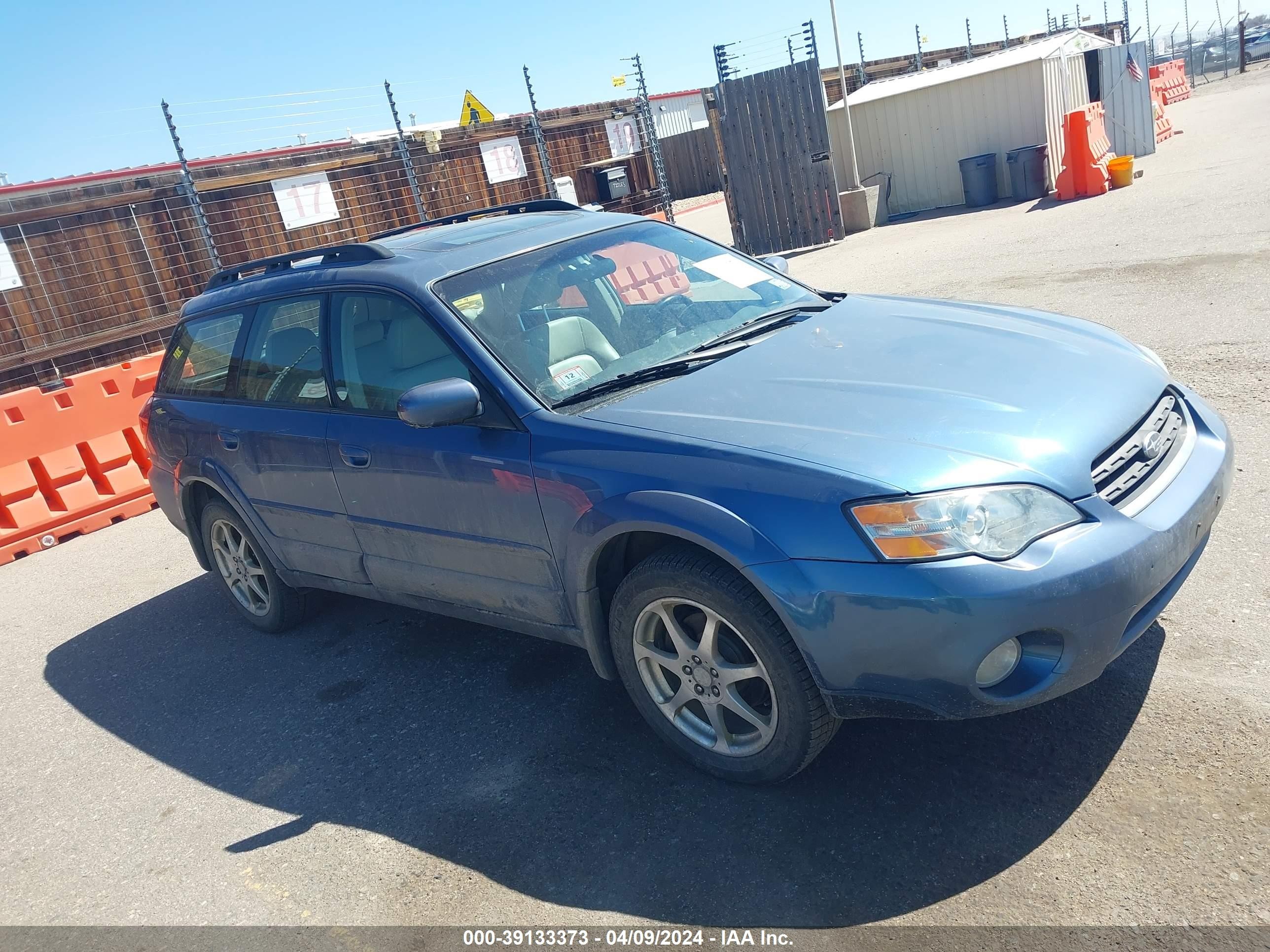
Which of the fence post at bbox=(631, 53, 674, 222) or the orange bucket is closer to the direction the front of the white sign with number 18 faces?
the orange bucket

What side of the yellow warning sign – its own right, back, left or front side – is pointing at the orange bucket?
left

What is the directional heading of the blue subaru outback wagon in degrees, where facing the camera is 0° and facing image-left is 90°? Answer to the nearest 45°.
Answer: approximately 315°

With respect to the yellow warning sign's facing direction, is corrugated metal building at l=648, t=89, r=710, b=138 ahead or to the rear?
to the rear

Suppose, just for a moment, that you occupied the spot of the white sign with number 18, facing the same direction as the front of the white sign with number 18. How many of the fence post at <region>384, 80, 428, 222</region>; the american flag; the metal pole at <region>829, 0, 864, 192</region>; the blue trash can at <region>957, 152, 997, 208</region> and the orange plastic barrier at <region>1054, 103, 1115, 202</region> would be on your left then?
4

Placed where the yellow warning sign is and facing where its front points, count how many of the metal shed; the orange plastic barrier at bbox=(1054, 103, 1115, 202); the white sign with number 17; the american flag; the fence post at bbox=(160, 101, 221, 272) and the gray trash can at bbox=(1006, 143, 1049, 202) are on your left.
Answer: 4

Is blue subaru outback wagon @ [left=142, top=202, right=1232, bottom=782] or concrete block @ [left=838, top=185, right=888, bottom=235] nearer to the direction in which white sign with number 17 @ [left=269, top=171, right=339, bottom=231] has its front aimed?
the blue subaru outback wagon

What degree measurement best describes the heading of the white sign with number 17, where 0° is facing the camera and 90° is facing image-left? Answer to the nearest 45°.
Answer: approximately 0°

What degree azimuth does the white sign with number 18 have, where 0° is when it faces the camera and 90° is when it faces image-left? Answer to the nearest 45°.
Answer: approximately 0°
